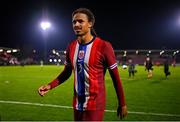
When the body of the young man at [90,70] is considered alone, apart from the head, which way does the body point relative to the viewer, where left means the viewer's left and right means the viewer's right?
facing the viewer and to the left of the viewer
